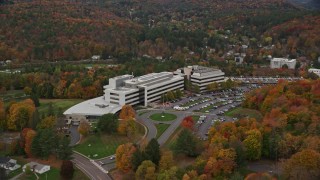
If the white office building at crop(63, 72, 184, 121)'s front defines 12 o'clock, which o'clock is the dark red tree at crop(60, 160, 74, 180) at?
The dark red tree is roughly at 2 o'clock from the white office building.

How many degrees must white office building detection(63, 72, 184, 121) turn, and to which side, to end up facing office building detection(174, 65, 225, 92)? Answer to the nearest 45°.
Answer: approximately 90° to its left

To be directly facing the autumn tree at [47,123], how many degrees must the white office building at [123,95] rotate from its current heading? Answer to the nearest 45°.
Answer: approximately 90° to its right

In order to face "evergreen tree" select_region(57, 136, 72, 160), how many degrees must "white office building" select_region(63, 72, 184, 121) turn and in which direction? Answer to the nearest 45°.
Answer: approximately 45° to its right

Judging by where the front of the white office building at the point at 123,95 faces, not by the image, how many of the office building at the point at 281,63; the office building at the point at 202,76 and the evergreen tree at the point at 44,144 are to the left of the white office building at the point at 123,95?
2

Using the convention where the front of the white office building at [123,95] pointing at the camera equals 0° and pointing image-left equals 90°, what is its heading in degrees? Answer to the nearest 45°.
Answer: approximately 315°

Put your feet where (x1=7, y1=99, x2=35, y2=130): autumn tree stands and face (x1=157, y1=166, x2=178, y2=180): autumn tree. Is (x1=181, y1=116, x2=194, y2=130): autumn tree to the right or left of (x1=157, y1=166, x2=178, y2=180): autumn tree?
left

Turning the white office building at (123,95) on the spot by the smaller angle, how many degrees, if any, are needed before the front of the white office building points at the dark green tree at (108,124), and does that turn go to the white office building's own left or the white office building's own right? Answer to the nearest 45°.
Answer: approximately 45° to the white office building's own right

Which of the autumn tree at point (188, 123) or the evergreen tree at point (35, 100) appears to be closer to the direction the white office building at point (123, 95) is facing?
the autumn tree

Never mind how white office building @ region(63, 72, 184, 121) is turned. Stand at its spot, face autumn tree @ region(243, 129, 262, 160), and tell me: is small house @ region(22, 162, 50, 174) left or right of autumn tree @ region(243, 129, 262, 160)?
right
